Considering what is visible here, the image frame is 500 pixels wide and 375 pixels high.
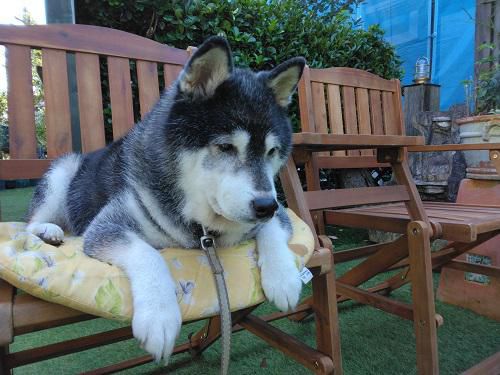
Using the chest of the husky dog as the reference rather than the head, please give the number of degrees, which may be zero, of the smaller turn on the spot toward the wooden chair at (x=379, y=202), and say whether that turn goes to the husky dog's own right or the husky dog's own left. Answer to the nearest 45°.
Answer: approximately 90° to the husky dog's own left

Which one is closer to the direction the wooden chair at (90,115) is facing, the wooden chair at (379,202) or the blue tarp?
the wooden chair

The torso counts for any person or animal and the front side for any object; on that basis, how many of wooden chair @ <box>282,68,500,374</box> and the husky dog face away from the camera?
0

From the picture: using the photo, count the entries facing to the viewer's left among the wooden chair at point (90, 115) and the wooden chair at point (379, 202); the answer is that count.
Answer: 0

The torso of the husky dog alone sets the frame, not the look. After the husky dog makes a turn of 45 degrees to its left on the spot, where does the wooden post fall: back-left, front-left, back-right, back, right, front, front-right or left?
front-left

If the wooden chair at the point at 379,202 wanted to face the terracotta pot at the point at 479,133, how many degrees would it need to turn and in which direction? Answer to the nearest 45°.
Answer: approximately 90° to its left

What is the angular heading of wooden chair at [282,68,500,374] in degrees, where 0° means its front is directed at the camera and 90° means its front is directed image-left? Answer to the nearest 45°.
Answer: approximately 315°

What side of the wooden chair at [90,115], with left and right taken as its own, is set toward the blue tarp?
left

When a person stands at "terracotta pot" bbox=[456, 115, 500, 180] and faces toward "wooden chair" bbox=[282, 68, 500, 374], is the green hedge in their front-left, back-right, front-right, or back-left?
front-right

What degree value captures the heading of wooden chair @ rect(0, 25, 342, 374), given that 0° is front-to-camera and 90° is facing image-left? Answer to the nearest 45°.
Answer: approximately 315°
